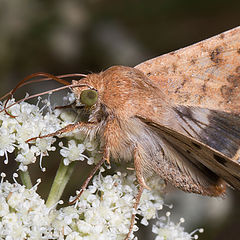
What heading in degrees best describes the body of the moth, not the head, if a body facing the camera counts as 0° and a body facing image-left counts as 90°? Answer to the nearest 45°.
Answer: approximately 90°
